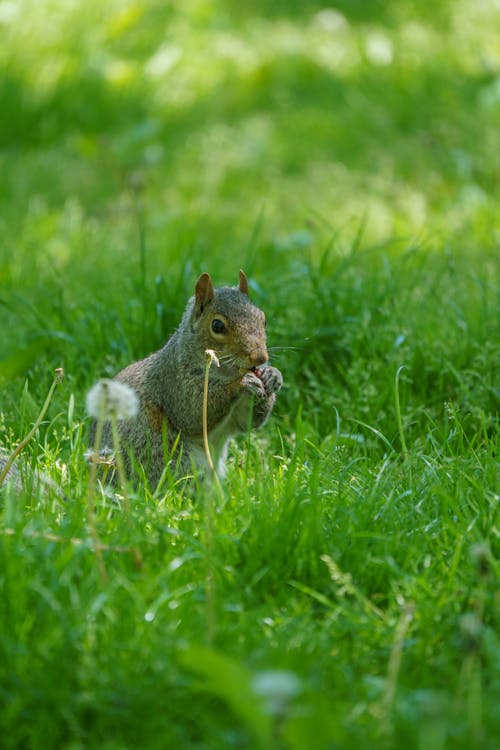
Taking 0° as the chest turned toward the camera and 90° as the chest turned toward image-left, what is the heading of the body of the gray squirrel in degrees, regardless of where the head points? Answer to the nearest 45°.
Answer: approximately 315°
